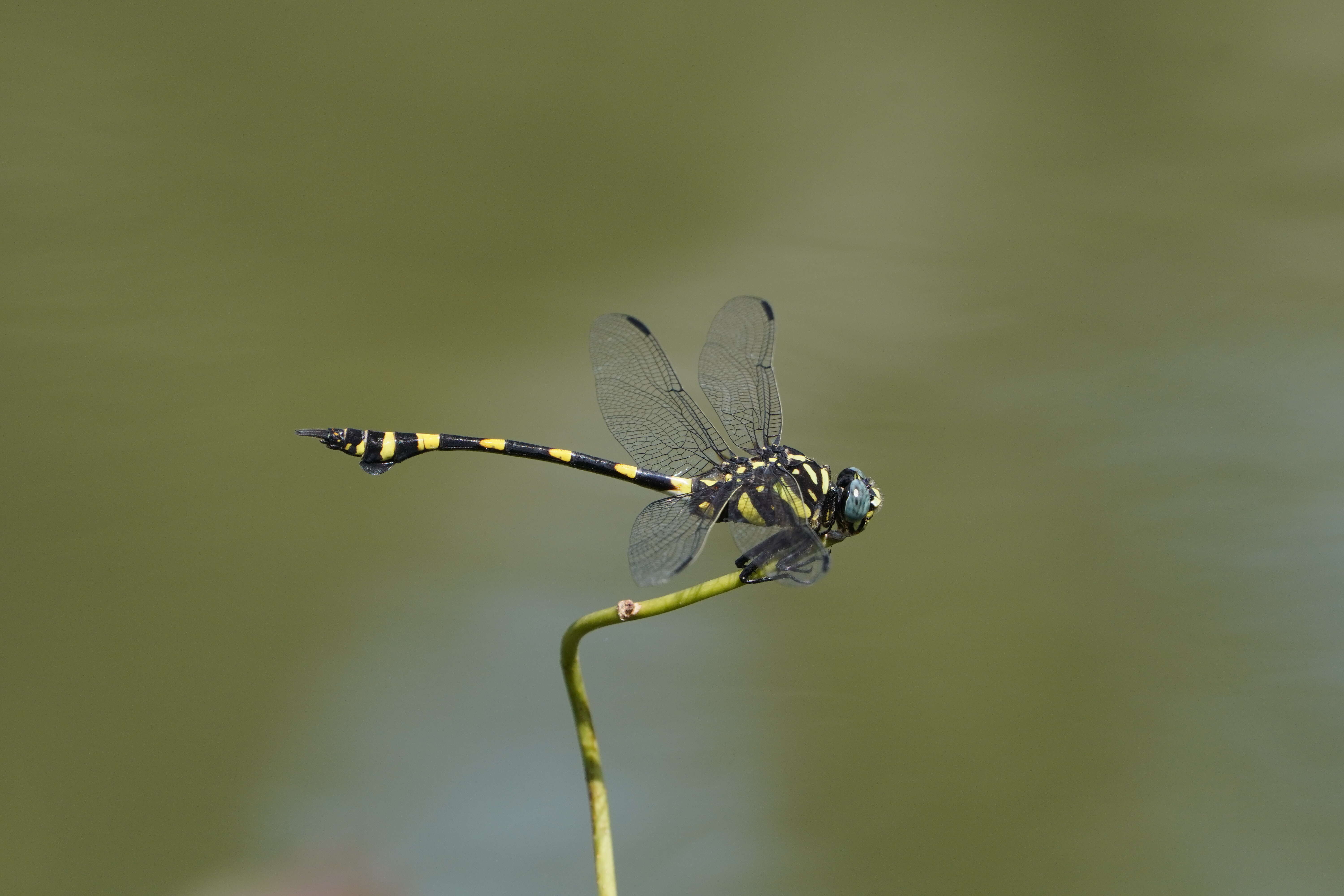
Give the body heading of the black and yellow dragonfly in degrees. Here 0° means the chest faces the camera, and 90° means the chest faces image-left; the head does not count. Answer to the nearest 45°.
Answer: approximately 270°
